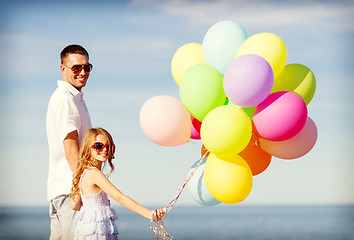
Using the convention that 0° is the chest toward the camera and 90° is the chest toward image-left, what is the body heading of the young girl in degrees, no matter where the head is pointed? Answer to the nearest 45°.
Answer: approximately 270°

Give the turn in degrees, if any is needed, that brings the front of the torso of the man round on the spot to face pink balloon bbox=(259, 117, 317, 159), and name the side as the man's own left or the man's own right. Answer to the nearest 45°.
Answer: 0° — they already face it

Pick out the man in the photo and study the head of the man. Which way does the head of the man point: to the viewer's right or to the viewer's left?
to the viewer's right

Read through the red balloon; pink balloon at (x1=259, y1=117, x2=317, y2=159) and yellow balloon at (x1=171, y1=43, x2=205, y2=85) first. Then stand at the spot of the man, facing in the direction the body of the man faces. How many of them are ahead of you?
3

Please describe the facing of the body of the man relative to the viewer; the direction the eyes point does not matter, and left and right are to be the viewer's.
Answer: facing to the right of the viewer
